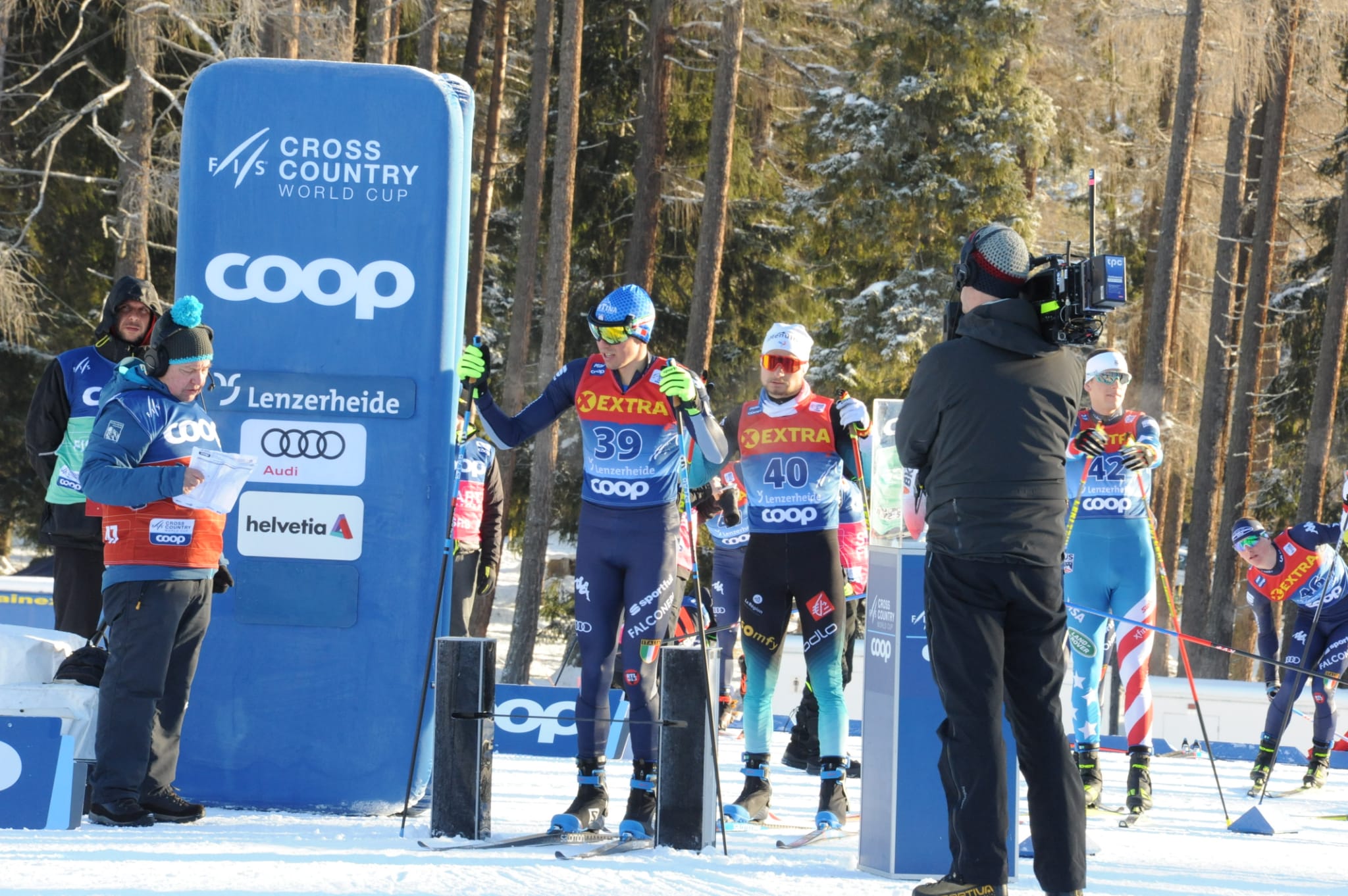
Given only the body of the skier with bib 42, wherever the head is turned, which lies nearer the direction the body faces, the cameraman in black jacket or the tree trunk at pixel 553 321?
the cameraman in black jacket

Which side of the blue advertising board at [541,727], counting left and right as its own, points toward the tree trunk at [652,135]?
back

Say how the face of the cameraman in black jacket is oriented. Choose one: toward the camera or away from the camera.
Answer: away from the camera

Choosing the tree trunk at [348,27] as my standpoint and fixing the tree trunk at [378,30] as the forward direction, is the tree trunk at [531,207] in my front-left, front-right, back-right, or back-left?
front-right

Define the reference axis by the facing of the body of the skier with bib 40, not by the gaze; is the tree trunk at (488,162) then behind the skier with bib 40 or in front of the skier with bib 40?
behind

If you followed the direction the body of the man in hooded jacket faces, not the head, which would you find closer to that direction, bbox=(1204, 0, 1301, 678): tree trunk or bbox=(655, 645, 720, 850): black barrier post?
the black barrier post

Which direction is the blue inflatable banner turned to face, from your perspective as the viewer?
facing the viewer

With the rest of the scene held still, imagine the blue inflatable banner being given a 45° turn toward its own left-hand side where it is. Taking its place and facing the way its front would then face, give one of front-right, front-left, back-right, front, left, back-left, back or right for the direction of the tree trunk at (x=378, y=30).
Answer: back-left

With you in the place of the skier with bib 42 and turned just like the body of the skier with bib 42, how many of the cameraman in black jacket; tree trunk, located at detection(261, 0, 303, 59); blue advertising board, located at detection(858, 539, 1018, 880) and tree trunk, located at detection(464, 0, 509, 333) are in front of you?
2

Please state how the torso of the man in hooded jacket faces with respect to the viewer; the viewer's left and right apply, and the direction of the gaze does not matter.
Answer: facing the viewer and to the right of the viewer

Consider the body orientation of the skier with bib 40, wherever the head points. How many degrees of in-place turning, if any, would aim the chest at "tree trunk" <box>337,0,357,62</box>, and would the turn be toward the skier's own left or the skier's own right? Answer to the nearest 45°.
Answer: approximately 135° to the skier's own right

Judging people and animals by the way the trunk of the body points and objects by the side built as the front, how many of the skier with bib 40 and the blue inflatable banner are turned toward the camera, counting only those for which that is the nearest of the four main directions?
2

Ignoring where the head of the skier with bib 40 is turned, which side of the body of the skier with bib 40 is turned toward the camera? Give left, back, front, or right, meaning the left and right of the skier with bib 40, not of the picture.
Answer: front

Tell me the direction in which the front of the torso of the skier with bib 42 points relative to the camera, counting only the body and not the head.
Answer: toward the camera
